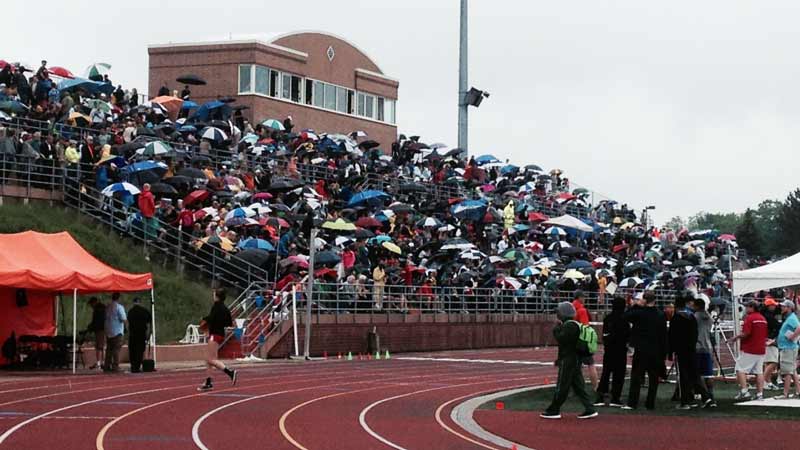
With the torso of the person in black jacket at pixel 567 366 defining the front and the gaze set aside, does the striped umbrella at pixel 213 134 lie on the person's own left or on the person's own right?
on the person's own right

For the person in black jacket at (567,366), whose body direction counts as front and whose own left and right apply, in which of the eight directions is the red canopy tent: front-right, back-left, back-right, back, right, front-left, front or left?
front-right

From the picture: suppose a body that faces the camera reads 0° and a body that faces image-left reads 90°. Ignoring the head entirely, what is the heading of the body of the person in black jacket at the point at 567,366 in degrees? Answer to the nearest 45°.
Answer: approximately 90°

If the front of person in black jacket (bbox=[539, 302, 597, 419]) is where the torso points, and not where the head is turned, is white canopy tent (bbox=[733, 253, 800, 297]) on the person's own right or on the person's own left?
on the person's own right

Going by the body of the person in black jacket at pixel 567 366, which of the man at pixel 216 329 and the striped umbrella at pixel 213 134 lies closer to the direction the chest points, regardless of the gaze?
the man

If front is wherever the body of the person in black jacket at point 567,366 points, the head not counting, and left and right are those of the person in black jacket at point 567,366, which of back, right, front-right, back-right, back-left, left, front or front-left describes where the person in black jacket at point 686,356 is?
back-right

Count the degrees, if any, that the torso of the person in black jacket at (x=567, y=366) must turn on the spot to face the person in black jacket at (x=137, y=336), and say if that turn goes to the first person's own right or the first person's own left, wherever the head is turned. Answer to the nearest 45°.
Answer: approximately 45° to the first person's own right

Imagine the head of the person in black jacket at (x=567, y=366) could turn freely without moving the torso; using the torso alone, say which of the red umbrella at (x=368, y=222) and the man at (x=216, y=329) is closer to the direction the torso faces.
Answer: the man
